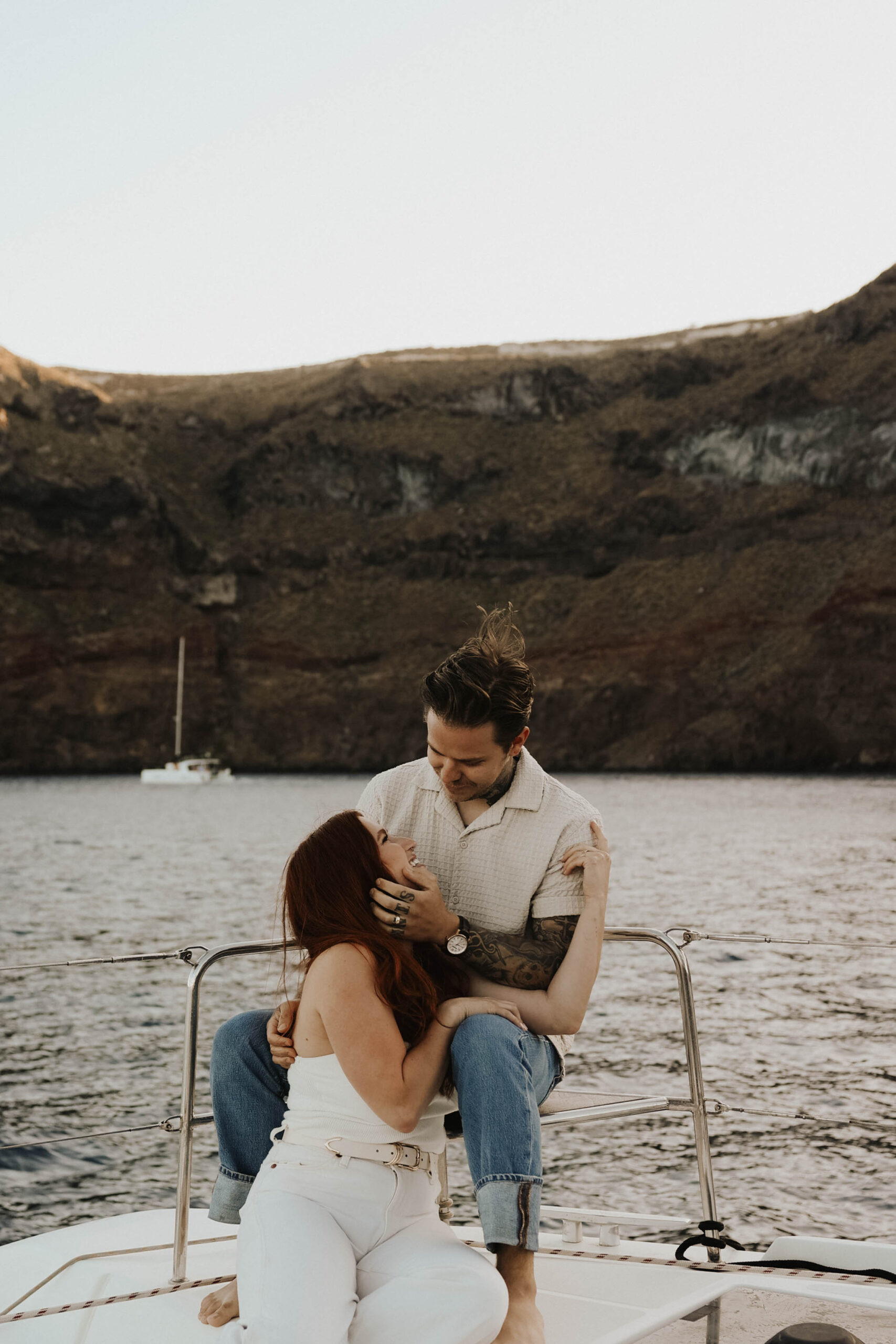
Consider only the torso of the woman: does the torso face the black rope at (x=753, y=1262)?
no

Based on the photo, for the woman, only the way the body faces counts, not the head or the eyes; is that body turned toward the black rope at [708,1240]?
no

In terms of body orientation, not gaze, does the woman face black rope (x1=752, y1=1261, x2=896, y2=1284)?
no

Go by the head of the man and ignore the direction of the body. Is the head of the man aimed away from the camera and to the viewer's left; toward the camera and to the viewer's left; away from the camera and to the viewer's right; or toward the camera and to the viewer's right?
toward the camera and to the viewer's left
